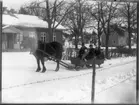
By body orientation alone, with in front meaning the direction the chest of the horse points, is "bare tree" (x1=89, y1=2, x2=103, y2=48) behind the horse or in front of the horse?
behind

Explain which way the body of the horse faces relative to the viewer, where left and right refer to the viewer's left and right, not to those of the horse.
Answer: facing the viewer and to the left of the viewer

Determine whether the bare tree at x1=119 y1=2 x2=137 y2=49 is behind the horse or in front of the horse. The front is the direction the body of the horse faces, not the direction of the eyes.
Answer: behind

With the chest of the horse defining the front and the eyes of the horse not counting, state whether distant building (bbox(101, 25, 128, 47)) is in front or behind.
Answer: behind
